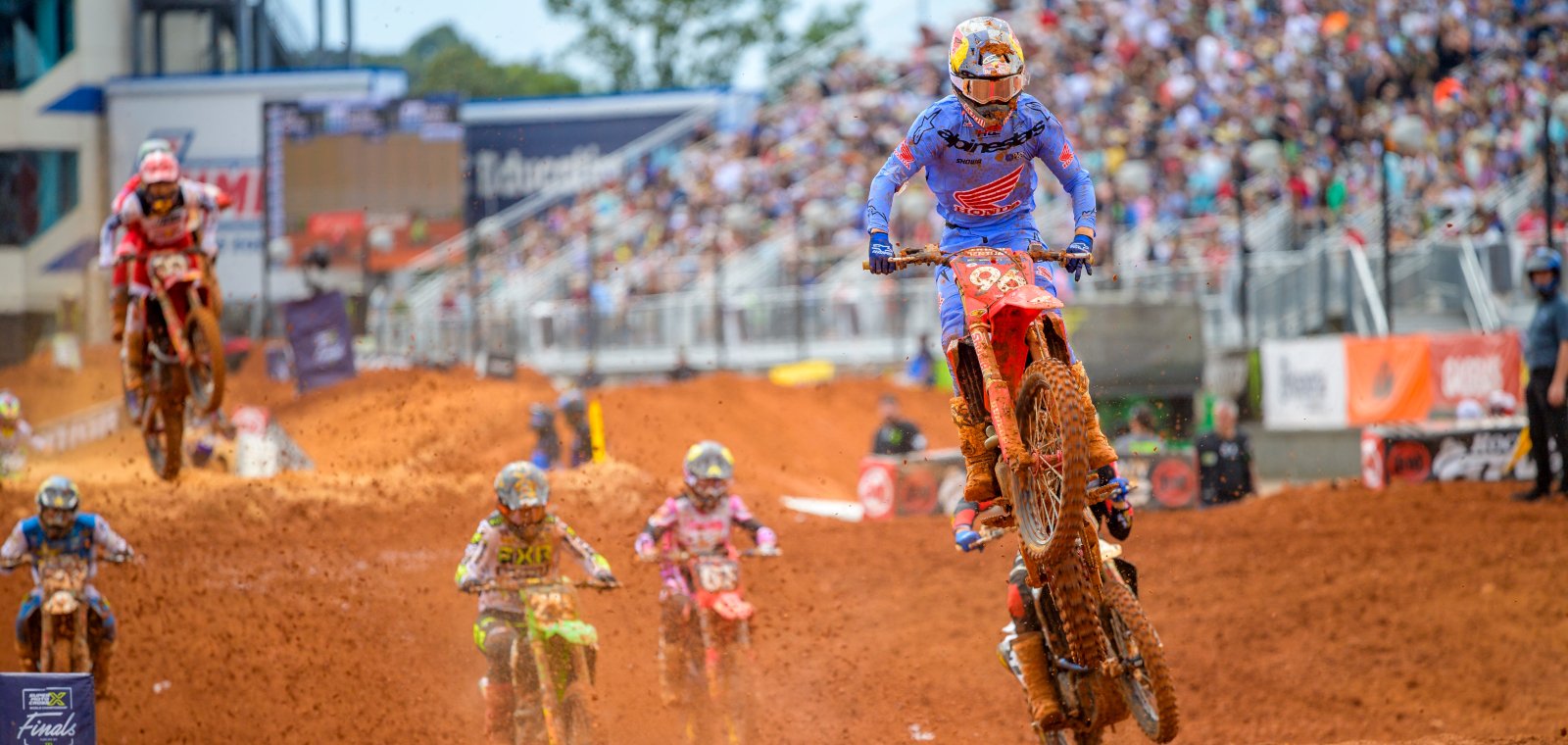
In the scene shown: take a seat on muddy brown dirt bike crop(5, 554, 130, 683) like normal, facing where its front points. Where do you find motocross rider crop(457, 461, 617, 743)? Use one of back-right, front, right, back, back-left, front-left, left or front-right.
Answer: front-left

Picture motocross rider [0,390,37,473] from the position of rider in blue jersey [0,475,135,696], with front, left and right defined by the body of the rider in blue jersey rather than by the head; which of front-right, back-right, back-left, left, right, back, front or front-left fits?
back

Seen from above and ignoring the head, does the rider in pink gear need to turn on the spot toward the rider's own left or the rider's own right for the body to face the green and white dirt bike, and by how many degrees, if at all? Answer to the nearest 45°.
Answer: approximately 45° to the rider's own right

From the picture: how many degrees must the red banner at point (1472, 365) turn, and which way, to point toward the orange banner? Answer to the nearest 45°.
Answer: approximately 90° to its right

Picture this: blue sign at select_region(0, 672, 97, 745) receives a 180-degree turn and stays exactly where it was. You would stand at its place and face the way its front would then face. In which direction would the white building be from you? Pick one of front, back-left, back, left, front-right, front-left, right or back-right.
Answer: front

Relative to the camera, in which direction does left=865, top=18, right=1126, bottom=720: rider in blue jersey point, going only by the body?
toward the camera

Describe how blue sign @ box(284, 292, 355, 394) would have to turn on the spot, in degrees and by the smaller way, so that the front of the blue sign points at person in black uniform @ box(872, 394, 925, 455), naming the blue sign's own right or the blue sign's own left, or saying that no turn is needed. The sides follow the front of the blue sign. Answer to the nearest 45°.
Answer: approximately 45° to the blue sign's own left

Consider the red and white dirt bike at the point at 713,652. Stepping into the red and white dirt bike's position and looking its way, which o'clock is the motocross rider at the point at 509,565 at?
The motocross rider is roughly at 2 o'clock from the red and white dirt bike.

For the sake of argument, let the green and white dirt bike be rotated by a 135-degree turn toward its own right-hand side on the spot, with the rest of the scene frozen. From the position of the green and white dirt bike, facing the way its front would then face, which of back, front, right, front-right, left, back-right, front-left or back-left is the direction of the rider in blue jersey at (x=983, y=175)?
back

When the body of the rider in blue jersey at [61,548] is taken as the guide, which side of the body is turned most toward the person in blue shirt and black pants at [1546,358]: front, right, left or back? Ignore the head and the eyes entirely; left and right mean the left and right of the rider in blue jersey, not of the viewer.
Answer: left

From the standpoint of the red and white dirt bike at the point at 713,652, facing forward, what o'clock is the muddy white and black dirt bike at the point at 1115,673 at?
The muddy white and black dirt bike is roughly at 11 o'clock from the red and white dirt bike.

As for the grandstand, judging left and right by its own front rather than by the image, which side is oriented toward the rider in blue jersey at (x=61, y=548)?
front
